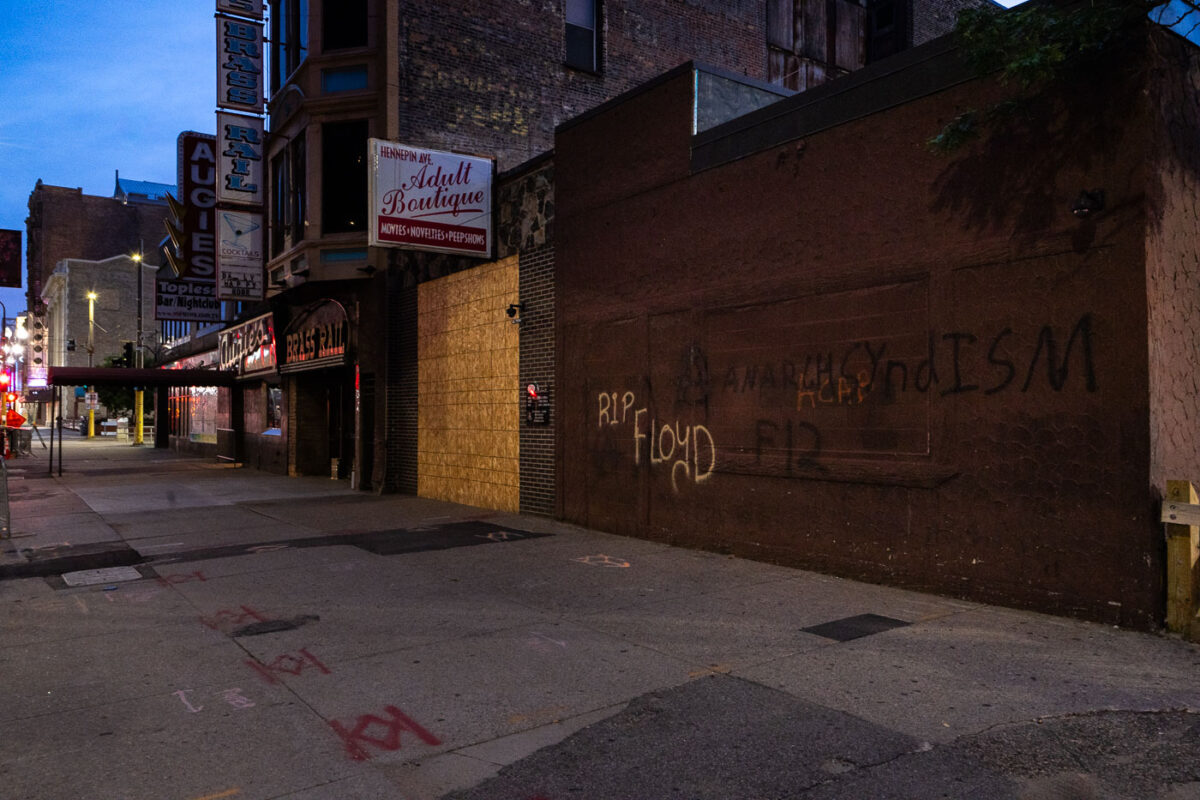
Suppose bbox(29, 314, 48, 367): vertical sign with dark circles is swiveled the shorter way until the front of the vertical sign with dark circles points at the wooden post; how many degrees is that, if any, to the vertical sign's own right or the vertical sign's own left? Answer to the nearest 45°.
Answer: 0° — it already faces it

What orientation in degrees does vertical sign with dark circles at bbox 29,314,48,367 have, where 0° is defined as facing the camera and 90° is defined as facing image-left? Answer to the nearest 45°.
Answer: approximately 0°

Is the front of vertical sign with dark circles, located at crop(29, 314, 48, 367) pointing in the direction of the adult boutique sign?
yes

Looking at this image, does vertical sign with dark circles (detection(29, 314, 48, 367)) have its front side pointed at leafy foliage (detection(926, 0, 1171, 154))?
yes
